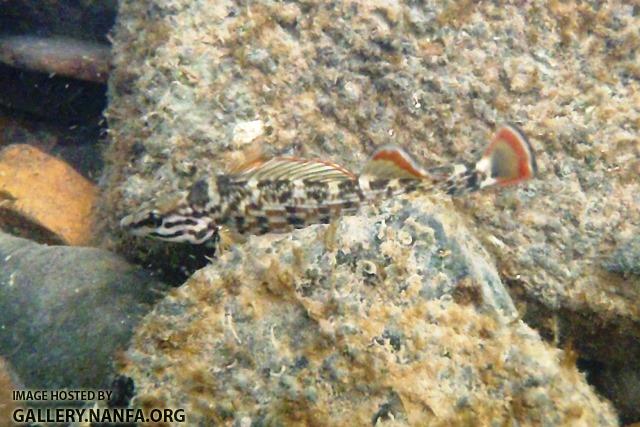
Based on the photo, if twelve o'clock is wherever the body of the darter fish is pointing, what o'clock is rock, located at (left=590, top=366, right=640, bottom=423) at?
The rock is roughly at 6 o'clock from the darter fish.

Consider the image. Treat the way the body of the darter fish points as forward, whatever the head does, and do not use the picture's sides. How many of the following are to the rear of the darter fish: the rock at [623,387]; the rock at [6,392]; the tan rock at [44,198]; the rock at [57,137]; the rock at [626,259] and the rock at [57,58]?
2

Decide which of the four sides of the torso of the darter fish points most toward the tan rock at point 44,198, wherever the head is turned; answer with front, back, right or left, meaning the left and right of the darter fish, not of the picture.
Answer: front

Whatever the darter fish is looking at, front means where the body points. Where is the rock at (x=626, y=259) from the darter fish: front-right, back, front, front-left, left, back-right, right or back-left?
back

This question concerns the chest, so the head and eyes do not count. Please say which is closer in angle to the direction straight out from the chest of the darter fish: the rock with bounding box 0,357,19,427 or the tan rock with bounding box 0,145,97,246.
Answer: the tan rock

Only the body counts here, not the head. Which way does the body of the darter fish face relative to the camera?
to the viewer's left

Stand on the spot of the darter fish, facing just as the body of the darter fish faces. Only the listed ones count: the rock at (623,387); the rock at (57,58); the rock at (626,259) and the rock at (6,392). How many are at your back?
2

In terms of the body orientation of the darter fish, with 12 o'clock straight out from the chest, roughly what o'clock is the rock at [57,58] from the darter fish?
The rock is roughly at 1 o'clock from the darter fish.

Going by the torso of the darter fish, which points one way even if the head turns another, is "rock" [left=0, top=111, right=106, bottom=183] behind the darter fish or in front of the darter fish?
in front

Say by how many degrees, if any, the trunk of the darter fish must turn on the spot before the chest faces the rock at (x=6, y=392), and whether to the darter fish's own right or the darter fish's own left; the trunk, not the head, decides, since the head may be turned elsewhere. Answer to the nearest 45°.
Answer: approximately 45° to the darter fish's own left
